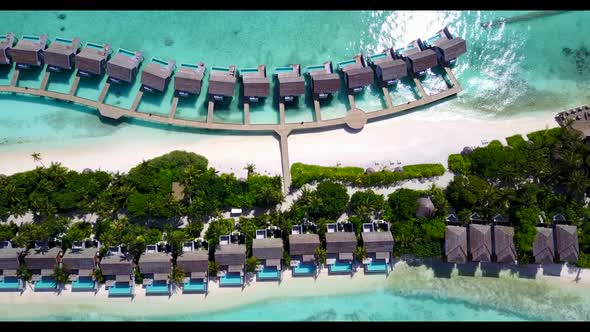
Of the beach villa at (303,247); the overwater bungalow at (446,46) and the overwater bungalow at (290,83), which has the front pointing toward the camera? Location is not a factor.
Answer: the beach villa

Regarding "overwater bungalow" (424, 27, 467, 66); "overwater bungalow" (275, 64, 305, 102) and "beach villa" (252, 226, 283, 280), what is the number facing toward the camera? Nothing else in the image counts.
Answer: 1

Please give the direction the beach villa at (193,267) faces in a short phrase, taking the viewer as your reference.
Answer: facing the viewer

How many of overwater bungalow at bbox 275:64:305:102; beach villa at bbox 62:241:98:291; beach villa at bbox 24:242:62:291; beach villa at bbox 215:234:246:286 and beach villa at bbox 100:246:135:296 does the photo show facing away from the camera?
1

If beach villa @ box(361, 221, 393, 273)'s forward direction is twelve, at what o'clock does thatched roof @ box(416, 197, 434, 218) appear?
The thatched roof is roughly at 9 o'clock from the beach villa.

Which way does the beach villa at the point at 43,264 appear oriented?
toward the camera

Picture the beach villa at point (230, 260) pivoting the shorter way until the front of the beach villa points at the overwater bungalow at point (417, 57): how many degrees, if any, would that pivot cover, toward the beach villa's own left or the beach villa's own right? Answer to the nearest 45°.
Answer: approximately 90° to the beach villa's own left

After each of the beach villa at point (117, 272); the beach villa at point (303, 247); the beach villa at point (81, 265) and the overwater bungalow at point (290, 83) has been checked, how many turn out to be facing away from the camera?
1

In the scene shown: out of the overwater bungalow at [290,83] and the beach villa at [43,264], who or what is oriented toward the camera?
the beach villa

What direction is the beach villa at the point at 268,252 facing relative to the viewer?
toward the camera

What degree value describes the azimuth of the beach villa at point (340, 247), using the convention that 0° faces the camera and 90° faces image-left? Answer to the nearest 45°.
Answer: approximately 0°

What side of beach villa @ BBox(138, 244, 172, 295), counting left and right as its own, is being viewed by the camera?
front

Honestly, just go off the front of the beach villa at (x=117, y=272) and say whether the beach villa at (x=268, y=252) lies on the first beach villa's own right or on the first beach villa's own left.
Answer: on the first beach villa's own left

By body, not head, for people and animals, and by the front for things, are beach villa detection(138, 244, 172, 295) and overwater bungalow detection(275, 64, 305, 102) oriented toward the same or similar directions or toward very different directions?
very different directions
